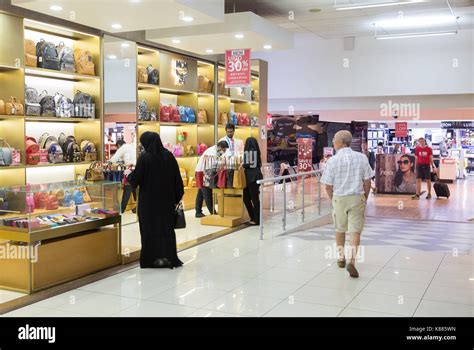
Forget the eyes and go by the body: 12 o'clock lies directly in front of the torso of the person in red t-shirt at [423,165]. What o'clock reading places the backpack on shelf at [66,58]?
The backpack on shelf is roughly at 1 o'clock from the person in red t-shirt.

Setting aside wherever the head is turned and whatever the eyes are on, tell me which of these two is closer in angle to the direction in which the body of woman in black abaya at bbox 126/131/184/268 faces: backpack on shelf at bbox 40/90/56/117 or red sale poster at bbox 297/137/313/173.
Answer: the backpack on shelf

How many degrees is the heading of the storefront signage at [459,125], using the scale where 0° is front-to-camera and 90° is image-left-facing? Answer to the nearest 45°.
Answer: approximately 0°

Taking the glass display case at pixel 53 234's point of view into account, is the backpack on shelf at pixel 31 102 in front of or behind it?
behind

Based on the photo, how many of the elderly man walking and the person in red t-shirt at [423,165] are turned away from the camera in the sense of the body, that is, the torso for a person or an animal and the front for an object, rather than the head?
1

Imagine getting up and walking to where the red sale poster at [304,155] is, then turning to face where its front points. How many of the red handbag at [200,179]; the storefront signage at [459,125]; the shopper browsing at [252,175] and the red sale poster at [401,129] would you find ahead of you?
2

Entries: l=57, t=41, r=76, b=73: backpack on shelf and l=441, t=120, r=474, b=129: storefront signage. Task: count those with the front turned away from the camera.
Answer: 0

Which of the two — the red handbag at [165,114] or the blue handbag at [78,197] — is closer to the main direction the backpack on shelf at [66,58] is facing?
the blue handbag

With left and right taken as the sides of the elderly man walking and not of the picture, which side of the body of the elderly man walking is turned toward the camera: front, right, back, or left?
back

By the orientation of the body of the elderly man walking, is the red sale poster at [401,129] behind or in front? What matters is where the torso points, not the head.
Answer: in front

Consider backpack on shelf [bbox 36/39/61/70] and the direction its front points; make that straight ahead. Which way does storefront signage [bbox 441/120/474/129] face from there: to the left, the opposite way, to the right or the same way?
to the right

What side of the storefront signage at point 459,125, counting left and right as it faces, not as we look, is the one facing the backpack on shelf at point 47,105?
front

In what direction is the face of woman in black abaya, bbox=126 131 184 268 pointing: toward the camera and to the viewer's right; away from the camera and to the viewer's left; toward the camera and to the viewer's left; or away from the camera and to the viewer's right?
away from the camera and to the viewer's left

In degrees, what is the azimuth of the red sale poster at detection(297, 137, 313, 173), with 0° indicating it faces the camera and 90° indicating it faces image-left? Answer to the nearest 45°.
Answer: approximately 0°

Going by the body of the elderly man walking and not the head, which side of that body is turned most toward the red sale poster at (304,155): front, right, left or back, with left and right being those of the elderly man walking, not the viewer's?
front
